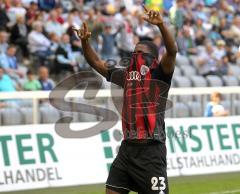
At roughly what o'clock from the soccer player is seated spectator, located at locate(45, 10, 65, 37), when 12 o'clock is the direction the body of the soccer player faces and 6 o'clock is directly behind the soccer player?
The seated spectator is roughly at 4 o'clock from the soccer player.

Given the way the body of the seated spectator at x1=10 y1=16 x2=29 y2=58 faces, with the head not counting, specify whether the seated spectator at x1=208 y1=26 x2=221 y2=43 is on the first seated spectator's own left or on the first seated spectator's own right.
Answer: on the first seated spectator's own left

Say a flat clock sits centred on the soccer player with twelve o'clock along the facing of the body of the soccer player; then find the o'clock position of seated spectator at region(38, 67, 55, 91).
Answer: The seated spectator is roughly at 4 o'clock from the soccer player.

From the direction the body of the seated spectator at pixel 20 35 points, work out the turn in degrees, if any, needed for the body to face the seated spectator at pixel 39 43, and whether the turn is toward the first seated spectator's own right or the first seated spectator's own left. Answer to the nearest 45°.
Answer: approximately 45° to the first seated spectator's own left

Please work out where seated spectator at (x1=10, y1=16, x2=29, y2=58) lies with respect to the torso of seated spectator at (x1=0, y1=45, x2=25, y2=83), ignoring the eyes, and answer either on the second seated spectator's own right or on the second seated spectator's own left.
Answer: on the second seated spectator's own left

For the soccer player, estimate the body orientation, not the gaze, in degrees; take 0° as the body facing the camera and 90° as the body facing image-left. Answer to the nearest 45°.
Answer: approximately 45°

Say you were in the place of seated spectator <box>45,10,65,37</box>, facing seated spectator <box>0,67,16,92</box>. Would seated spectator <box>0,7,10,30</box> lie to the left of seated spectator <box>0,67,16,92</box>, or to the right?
right

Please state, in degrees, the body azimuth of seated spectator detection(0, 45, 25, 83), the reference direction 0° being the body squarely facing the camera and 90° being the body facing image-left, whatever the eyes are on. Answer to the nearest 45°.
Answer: approximately 315°
